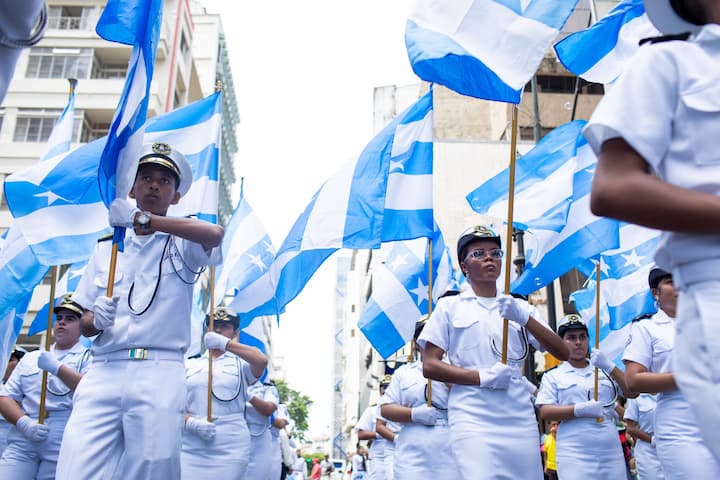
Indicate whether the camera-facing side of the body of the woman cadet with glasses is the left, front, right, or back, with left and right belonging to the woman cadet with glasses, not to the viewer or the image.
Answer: front

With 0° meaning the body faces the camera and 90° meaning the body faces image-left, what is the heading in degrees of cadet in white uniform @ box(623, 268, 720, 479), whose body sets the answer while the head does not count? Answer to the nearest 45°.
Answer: approximately 315°

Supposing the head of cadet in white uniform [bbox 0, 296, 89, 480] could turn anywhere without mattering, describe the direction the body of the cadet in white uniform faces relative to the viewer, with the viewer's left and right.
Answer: facing the viewer

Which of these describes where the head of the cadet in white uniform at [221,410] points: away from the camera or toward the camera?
toward the camera

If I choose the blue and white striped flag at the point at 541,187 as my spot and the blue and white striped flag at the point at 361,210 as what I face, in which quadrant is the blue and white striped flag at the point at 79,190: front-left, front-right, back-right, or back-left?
front-left

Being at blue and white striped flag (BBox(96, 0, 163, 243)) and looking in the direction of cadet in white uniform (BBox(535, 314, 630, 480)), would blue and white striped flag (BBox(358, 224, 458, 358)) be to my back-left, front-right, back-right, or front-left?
front-left

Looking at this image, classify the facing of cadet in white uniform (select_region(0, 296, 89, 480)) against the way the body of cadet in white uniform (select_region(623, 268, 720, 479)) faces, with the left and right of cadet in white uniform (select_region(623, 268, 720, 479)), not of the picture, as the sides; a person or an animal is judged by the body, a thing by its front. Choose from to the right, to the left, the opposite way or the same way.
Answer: the same way

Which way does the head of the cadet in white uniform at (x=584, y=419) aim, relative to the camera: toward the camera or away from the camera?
toward the camera

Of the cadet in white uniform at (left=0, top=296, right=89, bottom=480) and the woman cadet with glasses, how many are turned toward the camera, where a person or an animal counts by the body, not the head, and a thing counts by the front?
2
